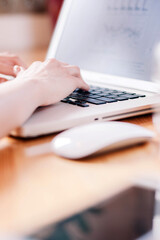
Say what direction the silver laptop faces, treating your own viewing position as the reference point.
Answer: facing the viewer and to the left of the viewer

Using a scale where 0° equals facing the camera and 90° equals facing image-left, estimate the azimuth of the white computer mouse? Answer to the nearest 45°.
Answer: approximately 225°

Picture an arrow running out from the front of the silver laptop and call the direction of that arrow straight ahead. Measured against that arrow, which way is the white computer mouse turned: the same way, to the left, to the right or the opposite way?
the opposite way
